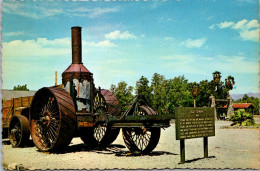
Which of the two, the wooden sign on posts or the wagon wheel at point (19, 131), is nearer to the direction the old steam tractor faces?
the wooden sign on posts

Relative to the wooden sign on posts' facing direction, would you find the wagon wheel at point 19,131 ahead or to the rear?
to the rear

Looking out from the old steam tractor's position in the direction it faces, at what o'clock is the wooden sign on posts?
The wooden sign on posts is roughly at 12 o'clock from the old steam tractor.

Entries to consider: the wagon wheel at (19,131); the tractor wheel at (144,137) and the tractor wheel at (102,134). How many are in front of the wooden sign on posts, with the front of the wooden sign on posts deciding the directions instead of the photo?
0

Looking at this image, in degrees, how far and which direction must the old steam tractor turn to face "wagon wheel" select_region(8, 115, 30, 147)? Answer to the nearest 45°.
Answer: approximately 180°

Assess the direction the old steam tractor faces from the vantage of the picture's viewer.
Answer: facing the viewer and to the right of the viewer

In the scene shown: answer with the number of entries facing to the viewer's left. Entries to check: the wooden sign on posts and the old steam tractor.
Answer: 0
